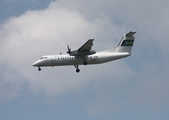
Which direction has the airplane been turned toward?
to the viewer's left
